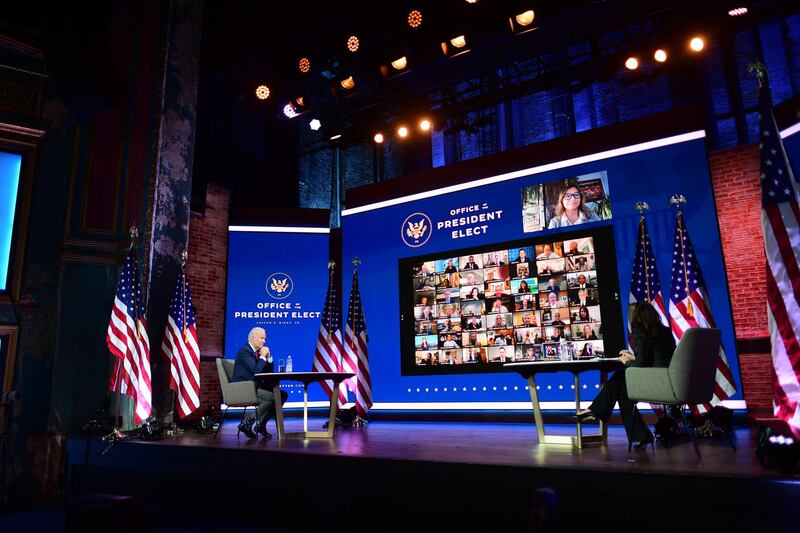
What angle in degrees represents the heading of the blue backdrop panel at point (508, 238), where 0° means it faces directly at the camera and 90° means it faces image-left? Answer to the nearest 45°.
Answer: approximately 45°

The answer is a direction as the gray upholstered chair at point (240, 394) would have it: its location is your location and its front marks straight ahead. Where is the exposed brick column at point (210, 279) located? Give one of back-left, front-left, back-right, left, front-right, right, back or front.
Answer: left

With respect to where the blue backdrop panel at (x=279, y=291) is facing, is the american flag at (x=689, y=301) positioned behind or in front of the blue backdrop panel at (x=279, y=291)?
in front

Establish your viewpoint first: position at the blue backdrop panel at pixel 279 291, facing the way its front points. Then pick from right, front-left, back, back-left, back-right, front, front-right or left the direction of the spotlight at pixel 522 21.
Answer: front-left

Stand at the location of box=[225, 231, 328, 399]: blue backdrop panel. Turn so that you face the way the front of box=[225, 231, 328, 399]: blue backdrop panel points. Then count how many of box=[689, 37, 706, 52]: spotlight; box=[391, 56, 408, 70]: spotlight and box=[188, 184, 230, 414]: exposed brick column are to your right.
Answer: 1

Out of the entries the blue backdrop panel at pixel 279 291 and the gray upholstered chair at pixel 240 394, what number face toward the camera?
1

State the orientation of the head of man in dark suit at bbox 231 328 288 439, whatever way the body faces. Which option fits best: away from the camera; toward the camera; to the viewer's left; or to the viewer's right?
to the viewer's right

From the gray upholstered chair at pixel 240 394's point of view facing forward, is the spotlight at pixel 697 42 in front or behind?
in front

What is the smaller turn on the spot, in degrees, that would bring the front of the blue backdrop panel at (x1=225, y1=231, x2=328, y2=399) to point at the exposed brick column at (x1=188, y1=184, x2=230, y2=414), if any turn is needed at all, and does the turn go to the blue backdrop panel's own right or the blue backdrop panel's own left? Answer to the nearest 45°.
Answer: approximately 90° to the blue backdrop panel's own right

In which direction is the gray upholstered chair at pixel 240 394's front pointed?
to the viewer's right

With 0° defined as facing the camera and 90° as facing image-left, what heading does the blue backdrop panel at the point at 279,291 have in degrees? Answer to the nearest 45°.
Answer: approximately 0°
